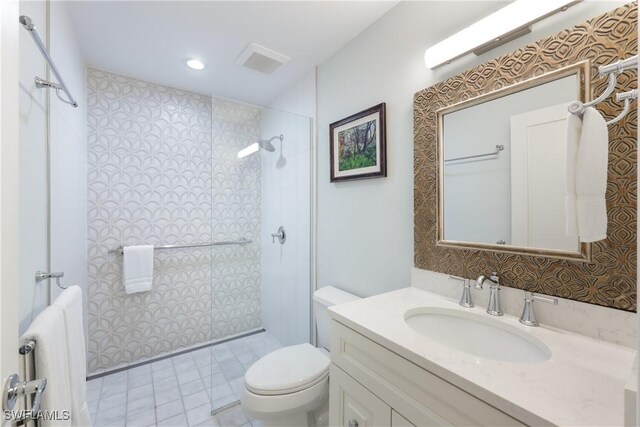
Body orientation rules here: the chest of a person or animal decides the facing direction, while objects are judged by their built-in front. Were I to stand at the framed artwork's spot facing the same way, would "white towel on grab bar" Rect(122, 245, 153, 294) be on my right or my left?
on my right

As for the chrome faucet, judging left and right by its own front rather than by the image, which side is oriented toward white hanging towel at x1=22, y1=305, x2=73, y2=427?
front

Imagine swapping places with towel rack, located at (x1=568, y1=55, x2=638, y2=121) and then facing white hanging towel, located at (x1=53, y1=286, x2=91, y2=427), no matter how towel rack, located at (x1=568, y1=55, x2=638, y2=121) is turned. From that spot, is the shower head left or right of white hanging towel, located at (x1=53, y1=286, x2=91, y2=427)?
right

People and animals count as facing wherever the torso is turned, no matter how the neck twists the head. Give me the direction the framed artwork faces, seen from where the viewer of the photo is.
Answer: facing the viewer and to the left of the viewer

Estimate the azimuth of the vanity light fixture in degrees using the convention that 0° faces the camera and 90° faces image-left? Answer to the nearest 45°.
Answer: approximately 45°

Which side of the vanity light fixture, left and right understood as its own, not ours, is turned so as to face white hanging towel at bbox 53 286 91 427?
front

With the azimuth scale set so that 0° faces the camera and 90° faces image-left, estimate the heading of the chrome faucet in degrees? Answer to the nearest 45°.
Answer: approximately 45°

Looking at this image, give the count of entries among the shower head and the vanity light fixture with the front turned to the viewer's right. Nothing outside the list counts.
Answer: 0

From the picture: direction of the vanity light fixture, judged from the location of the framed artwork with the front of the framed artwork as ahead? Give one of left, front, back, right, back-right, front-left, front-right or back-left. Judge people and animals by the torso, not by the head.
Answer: left
